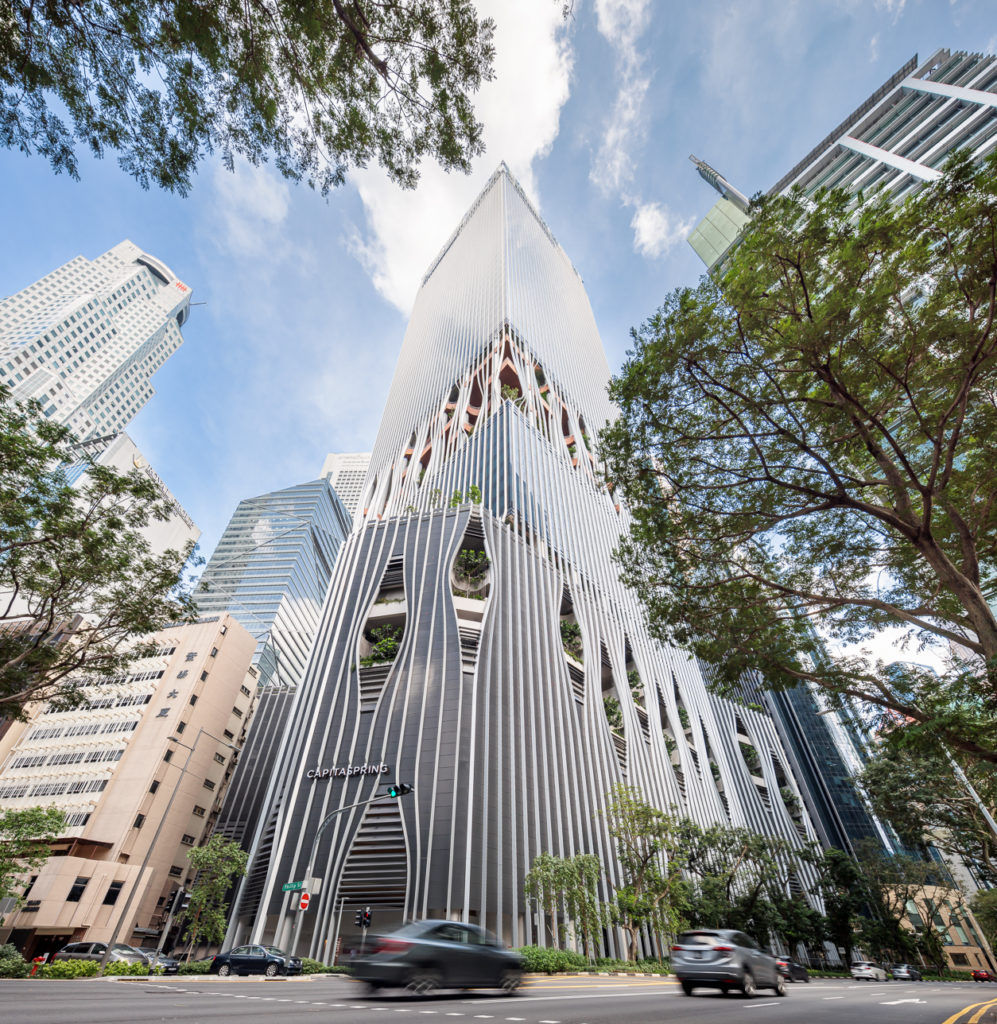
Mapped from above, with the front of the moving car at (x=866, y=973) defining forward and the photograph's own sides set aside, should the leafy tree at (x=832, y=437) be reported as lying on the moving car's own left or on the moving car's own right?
on the moving car's own right

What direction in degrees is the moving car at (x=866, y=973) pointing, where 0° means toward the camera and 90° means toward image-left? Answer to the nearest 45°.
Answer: approximately 225°

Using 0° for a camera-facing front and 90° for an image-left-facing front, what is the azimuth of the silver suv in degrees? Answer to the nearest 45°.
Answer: approximately 225°

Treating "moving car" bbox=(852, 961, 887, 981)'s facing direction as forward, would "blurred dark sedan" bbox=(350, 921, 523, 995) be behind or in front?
behind

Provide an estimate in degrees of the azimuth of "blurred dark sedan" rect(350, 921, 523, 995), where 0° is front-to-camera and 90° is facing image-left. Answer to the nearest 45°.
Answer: approximately 225°

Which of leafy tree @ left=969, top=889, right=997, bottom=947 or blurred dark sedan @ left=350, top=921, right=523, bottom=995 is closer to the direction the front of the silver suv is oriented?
the leafy tree

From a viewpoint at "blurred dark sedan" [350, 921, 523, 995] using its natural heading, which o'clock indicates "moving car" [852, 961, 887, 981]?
The moving car is roughly at 12 o'clock from the blurred dark sedan.
